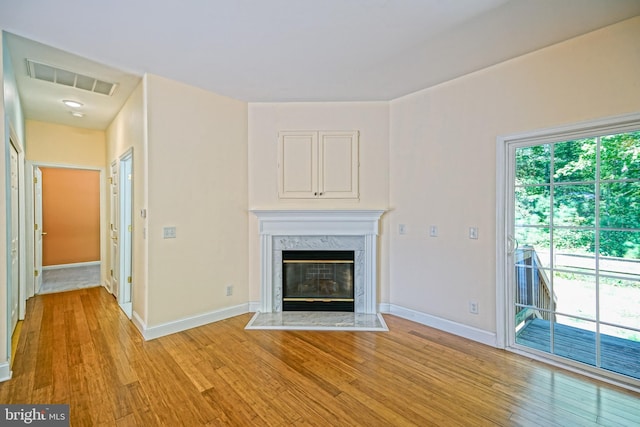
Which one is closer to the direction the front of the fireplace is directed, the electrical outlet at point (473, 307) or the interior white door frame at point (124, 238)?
the electrical outlet

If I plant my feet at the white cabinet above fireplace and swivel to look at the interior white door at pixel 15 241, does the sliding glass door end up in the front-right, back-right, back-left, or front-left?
back-left

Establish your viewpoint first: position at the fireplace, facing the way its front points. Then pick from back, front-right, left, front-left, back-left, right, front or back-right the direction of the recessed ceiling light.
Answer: right

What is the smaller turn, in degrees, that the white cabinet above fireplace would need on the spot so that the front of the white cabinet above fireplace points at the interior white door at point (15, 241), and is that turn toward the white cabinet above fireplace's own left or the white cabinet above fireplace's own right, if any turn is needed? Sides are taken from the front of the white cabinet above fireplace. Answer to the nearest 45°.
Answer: approximately 90° to the white cabinet above fireplace's own right

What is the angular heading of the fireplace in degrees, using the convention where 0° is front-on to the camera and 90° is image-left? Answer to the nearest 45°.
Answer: approximately 0°

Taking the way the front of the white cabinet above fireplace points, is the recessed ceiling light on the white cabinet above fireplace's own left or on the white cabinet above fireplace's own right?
on the white cabinet above fireplace's own right

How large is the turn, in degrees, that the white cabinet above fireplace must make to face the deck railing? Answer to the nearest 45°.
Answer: approximately 45° to its left

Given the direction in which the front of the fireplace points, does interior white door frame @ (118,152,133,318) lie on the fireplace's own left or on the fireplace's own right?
on the fireplace's own right

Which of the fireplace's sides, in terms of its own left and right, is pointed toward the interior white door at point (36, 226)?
right

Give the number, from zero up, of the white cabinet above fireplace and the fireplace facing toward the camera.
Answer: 2

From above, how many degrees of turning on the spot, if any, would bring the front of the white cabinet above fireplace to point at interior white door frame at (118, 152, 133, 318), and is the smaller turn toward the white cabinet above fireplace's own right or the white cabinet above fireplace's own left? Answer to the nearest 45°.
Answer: approximately 90° to the white cabinet above fireplace's own right

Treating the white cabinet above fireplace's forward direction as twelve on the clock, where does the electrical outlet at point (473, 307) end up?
The electrical outlet is roughly at 10 o'clock from the white cabinet above fireplace.
